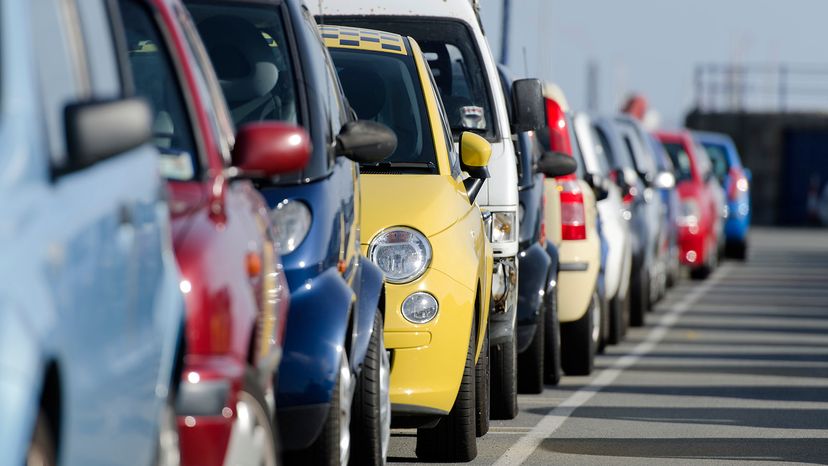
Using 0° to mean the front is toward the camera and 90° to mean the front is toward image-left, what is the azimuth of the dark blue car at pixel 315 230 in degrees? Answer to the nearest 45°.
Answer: approximately 0°

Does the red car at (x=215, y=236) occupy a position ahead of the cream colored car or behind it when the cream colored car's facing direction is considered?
behind

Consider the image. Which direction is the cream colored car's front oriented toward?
away from the camera
